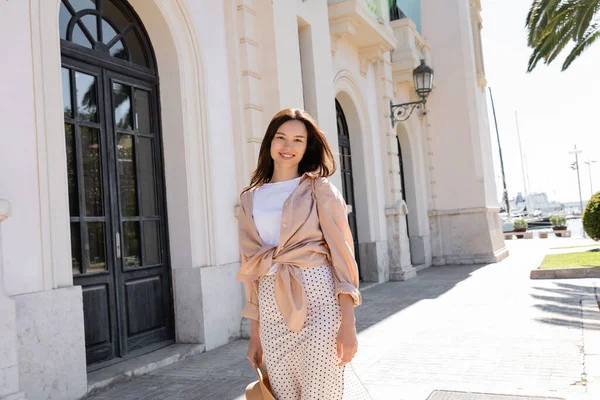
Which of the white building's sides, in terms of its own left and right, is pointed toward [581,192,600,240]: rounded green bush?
left

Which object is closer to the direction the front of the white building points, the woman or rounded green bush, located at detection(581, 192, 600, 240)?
the woman

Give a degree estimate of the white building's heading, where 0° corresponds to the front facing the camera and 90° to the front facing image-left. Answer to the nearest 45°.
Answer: approximately 315°

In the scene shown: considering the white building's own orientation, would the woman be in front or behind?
in front
